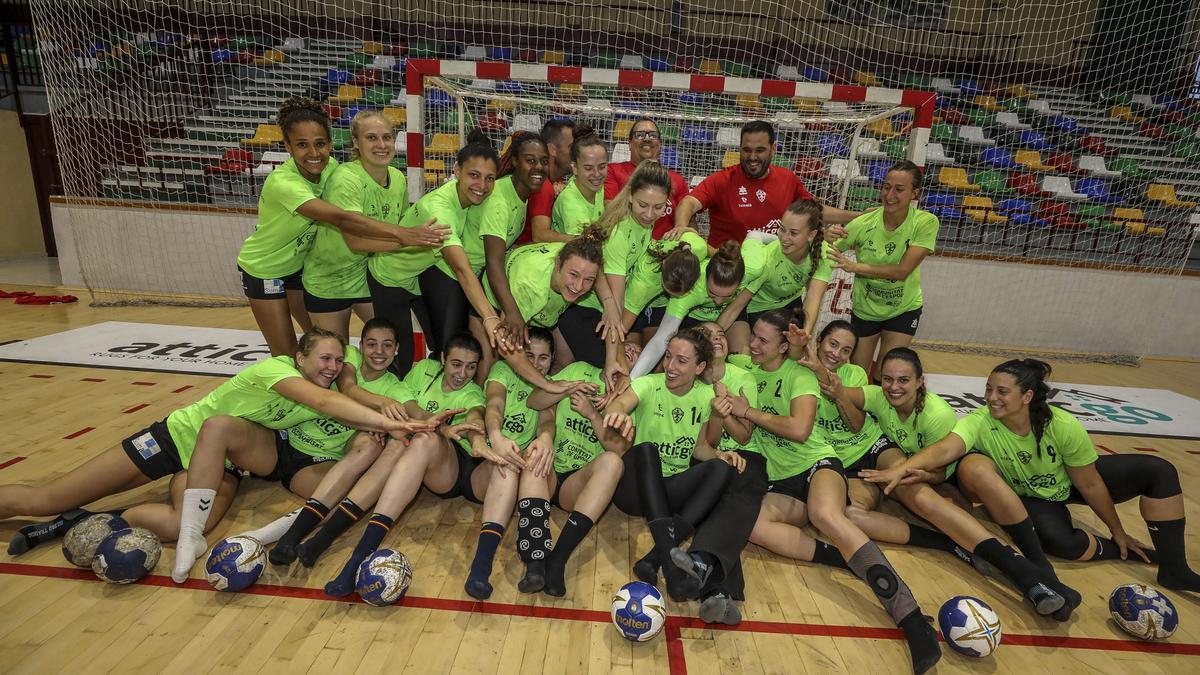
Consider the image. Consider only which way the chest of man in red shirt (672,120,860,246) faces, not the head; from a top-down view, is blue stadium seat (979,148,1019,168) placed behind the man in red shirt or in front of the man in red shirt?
behind

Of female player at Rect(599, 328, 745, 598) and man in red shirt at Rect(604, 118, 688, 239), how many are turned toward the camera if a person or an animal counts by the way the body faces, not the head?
2

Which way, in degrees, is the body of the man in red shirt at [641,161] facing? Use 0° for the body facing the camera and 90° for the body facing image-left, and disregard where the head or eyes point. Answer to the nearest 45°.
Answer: approximately 0°

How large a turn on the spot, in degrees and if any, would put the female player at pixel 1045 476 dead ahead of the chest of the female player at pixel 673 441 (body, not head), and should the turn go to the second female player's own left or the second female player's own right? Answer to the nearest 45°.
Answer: approximately 90° to the second female player's own left

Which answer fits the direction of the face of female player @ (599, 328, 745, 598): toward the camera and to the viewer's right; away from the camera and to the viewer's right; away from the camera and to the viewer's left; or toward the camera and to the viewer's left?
toward the camera and to the viewer's left

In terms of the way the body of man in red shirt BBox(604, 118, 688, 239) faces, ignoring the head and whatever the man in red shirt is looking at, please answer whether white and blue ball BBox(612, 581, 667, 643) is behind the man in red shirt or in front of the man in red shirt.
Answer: in front

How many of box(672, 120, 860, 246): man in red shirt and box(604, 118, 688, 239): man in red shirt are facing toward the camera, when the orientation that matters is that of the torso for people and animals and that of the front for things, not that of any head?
2

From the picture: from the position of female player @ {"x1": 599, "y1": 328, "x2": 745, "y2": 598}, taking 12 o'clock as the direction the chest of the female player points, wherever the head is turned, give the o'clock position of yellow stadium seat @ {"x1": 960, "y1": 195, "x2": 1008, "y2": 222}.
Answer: The yellow stadium seat is roughly at 7 o'clock from the female player.

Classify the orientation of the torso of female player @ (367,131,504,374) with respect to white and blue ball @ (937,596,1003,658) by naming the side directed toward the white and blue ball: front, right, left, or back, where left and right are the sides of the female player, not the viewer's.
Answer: front

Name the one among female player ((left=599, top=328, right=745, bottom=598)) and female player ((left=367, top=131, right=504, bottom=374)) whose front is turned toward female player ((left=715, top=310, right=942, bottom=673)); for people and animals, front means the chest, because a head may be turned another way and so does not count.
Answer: female player ((left=367, top=131, right=504, bottom=374))

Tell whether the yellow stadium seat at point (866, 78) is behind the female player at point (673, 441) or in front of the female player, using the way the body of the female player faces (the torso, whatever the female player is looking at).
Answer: behind

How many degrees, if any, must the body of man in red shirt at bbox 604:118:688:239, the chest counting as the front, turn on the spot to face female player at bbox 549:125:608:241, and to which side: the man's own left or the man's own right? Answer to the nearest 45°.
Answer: approximately 45° to the man's own right

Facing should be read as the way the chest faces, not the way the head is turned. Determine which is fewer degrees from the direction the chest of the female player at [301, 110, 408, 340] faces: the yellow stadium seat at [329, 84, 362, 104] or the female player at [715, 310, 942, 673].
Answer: the female player

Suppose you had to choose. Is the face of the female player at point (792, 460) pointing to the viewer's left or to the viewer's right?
to the viewer's left
